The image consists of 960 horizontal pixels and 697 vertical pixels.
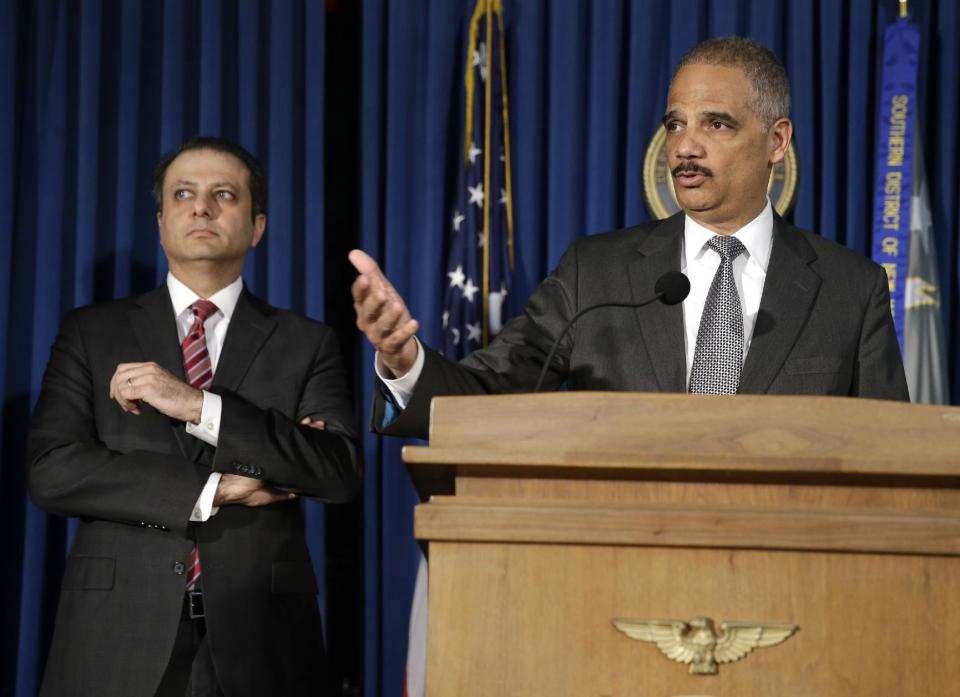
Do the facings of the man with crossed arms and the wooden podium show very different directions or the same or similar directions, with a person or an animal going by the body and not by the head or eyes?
same or similar directions

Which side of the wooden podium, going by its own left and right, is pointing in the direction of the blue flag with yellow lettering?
back

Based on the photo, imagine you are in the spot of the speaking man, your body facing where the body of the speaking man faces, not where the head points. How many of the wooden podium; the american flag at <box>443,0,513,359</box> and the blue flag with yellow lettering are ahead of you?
1

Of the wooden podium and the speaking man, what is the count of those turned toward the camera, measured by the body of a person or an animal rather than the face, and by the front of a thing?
2

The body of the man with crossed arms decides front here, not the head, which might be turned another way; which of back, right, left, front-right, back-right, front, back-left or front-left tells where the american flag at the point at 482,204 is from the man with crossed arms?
back-left

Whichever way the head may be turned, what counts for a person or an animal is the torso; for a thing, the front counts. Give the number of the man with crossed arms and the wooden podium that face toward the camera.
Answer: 2

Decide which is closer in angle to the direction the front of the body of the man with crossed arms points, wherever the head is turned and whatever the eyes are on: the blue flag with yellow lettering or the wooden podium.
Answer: the wooden podium

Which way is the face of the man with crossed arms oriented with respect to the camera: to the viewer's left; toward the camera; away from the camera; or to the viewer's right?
toward the camera

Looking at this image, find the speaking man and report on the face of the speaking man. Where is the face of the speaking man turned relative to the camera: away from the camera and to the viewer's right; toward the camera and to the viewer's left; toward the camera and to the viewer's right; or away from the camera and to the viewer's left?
toward the camera and to the viewer's left

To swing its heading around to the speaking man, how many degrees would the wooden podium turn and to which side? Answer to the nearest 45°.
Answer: approximately 180°

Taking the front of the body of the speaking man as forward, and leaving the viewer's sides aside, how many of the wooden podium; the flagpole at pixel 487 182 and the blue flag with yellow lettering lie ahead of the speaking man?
1

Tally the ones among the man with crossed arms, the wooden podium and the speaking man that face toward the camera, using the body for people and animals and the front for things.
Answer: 3

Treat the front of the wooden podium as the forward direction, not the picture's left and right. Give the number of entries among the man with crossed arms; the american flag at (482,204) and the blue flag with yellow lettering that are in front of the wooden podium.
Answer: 0

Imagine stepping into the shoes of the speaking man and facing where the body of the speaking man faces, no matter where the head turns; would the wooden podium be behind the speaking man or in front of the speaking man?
in front

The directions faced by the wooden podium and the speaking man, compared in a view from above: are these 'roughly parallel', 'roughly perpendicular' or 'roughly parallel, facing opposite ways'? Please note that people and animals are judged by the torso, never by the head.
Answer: roughly parallel

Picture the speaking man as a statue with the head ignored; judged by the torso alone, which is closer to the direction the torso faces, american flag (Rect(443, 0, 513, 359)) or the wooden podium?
the wooden podium

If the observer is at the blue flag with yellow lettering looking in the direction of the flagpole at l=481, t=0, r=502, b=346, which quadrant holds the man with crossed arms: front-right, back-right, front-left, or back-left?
front-left

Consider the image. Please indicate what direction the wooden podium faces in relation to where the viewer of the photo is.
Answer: facing the viewer
